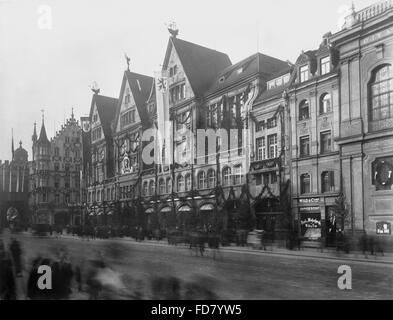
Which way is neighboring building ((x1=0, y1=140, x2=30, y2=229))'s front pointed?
toward the camera

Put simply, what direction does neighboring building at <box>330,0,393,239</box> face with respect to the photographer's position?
facing the viewer and to the left of the viewer

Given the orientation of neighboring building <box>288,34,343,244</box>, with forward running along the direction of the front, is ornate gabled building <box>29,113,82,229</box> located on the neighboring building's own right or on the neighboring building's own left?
on the neighboring building's own right

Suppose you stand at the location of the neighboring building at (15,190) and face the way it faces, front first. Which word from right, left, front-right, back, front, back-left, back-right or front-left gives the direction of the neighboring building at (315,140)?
front-left

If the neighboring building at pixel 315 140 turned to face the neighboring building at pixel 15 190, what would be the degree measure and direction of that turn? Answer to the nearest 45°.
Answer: approximately 45° to its right

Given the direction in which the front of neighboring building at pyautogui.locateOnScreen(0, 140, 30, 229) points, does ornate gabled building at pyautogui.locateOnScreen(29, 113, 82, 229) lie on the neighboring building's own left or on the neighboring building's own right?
on the neighboring building's own left

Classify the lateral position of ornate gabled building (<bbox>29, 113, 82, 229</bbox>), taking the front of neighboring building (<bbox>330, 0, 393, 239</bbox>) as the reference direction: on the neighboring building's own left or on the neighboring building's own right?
on the neighboring building's own right

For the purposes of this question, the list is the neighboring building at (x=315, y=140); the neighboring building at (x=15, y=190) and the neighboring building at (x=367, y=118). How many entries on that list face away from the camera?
0
